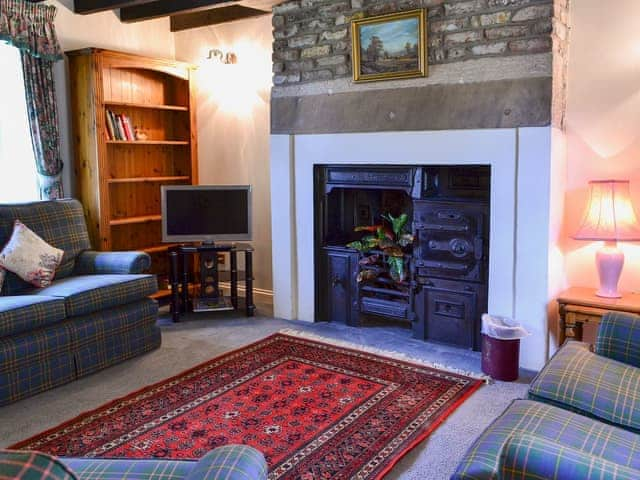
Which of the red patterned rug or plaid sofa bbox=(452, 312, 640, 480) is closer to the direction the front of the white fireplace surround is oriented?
the red patterned rug

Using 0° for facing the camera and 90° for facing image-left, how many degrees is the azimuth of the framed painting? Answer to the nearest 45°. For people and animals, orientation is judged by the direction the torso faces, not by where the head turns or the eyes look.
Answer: approximately 45°

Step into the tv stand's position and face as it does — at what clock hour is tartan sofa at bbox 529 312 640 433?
The tartan sofa is roughly at 11 o'clock from the tv stand.

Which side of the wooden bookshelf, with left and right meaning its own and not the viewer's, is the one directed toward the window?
right
